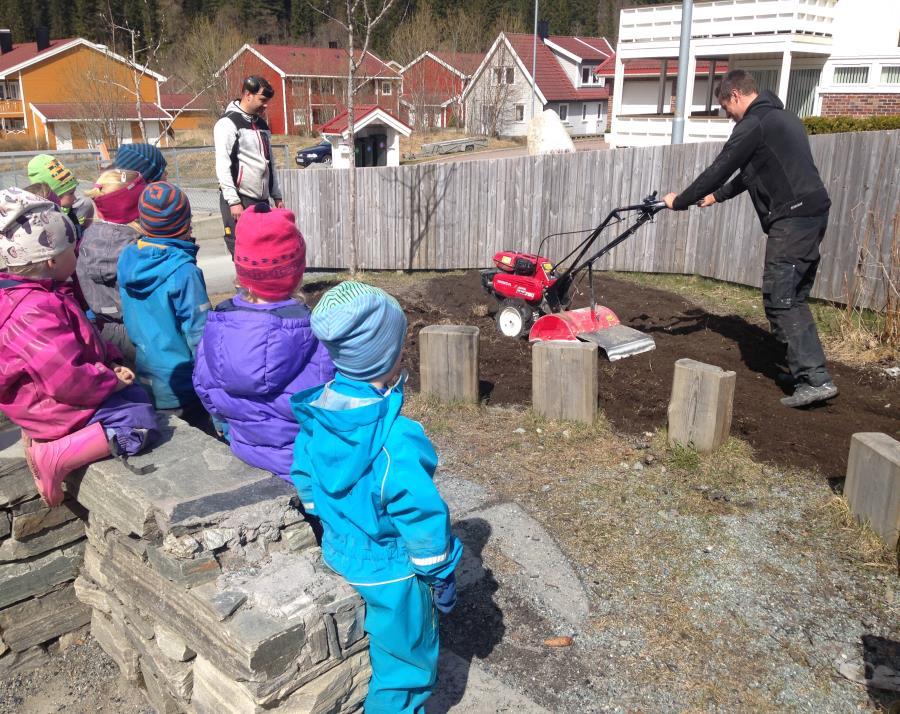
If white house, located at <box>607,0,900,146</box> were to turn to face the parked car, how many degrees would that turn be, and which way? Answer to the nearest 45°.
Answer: approximately 90° to its right

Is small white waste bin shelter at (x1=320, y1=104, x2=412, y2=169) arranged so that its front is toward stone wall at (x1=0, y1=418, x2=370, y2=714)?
yes

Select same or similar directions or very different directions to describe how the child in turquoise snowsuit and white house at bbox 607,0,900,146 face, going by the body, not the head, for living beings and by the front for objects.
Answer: very different directions

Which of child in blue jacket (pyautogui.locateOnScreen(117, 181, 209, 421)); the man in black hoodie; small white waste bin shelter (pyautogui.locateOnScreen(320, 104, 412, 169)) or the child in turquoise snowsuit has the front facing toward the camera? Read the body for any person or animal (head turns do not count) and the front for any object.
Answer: the small white waste bin shelter

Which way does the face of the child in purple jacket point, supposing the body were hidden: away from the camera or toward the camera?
away from the camera

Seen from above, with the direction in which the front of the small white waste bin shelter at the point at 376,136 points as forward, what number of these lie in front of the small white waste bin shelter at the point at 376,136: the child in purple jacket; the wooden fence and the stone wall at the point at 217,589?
3

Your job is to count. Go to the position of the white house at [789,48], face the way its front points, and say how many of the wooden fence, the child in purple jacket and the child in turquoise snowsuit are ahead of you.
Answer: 3

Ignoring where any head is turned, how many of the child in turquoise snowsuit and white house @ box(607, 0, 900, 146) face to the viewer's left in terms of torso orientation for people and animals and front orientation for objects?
0

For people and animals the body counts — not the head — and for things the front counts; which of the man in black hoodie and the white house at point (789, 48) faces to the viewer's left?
the man in black hoodie

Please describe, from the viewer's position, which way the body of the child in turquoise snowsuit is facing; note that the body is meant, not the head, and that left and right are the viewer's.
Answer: facing away from the viewer and to the right of the viewer

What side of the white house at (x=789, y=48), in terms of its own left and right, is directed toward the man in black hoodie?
front

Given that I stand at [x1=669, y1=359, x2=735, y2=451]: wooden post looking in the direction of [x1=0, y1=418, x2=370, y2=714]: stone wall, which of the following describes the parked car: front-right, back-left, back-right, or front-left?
back-right

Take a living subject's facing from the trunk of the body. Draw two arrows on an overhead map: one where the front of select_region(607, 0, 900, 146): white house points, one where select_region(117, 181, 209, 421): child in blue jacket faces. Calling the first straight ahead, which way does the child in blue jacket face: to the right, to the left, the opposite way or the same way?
the opposite way

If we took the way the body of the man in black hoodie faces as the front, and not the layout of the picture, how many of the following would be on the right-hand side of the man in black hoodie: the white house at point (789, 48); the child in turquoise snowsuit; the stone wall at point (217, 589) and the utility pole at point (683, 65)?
2

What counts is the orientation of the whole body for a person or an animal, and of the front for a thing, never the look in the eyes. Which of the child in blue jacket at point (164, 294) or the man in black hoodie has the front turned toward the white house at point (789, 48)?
the child in blue jacket

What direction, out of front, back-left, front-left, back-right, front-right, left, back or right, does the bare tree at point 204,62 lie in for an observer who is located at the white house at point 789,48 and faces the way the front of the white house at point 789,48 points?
right

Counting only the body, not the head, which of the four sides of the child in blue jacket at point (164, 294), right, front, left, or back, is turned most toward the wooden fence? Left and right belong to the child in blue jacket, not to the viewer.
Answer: front

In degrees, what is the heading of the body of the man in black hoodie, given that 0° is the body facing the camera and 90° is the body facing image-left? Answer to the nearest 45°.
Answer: approximately 90°
